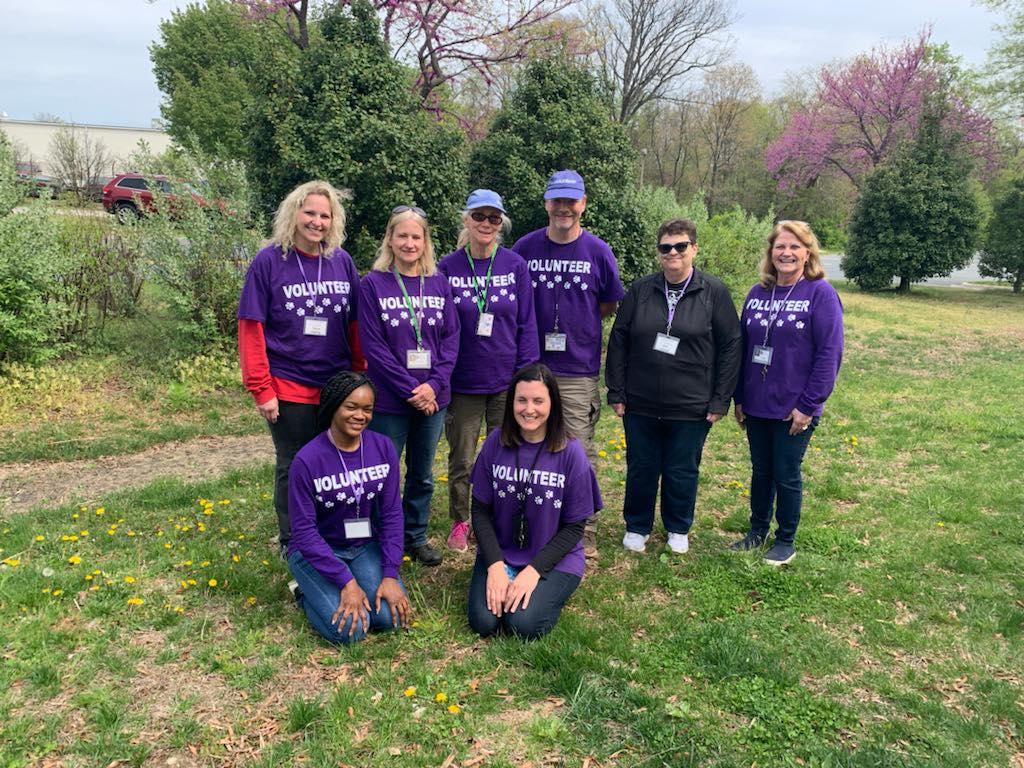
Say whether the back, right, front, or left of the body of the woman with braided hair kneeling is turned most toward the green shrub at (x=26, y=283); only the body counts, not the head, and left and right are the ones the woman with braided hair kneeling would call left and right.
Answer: back

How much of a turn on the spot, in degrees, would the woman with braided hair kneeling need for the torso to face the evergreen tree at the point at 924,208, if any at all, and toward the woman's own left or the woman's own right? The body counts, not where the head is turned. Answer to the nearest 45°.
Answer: approximately 90° to the woman's own left

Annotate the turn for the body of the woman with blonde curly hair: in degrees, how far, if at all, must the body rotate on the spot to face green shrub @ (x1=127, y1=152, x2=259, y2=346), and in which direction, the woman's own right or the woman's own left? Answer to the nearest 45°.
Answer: approximately 135° to the woman's own left

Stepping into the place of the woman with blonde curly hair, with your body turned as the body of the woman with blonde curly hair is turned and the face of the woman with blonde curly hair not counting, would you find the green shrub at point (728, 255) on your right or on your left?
on your left

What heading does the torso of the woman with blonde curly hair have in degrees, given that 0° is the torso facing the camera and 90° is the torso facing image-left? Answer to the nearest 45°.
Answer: approximately 315°

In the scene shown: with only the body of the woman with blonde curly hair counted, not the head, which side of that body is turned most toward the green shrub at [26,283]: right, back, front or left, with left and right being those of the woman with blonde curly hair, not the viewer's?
back

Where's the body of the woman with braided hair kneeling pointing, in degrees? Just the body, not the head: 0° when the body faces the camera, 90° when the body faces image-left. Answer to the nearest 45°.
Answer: approximately 315°

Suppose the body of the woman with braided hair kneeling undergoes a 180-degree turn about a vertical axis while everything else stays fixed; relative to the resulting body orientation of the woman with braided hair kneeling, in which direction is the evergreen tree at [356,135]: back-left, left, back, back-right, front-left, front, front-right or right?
front-right
